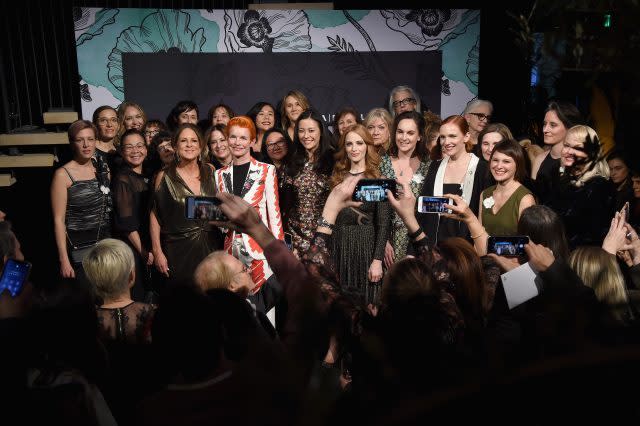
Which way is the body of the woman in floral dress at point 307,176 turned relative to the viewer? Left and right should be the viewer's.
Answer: facing the viewer

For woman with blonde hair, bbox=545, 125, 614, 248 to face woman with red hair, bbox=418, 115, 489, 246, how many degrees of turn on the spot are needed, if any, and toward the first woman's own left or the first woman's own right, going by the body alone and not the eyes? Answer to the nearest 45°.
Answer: approximately 45° to the first woman's own right

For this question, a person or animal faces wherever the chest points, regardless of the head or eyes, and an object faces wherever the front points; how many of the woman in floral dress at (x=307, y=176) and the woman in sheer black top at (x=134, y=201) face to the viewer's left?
0

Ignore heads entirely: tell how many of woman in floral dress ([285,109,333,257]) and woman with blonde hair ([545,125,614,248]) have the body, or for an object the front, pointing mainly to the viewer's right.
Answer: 0

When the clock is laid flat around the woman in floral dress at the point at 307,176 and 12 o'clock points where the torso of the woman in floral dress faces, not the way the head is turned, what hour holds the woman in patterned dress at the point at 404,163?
The woman in patterned dress is roughly at 9 o'clock from the woman in floral dress.

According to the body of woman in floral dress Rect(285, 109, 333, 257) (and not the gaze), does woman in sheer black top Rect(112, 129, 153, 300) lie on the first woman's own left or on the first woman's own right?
on the first woman's own right

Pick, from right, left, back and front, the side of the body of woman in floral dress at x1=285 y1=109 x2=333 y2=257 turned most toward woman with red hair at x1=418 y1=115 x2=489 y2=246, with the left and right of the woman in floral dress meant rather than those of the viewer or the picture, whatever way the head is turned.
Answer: left

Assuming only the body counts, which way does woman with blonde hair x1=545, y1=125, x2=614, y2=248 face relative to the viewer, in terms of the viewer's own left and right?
facing the viewer and to the left of the viewer

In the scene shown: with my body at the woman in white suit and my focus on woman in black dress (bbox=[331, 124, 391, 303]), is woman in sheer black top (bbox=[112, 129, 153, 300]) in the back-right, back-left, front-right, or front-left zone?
back-left

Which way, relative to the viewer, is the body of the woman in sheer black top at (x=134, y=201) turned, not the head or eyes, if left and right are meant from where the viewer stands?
facing the viewer and to the right of the viewer
